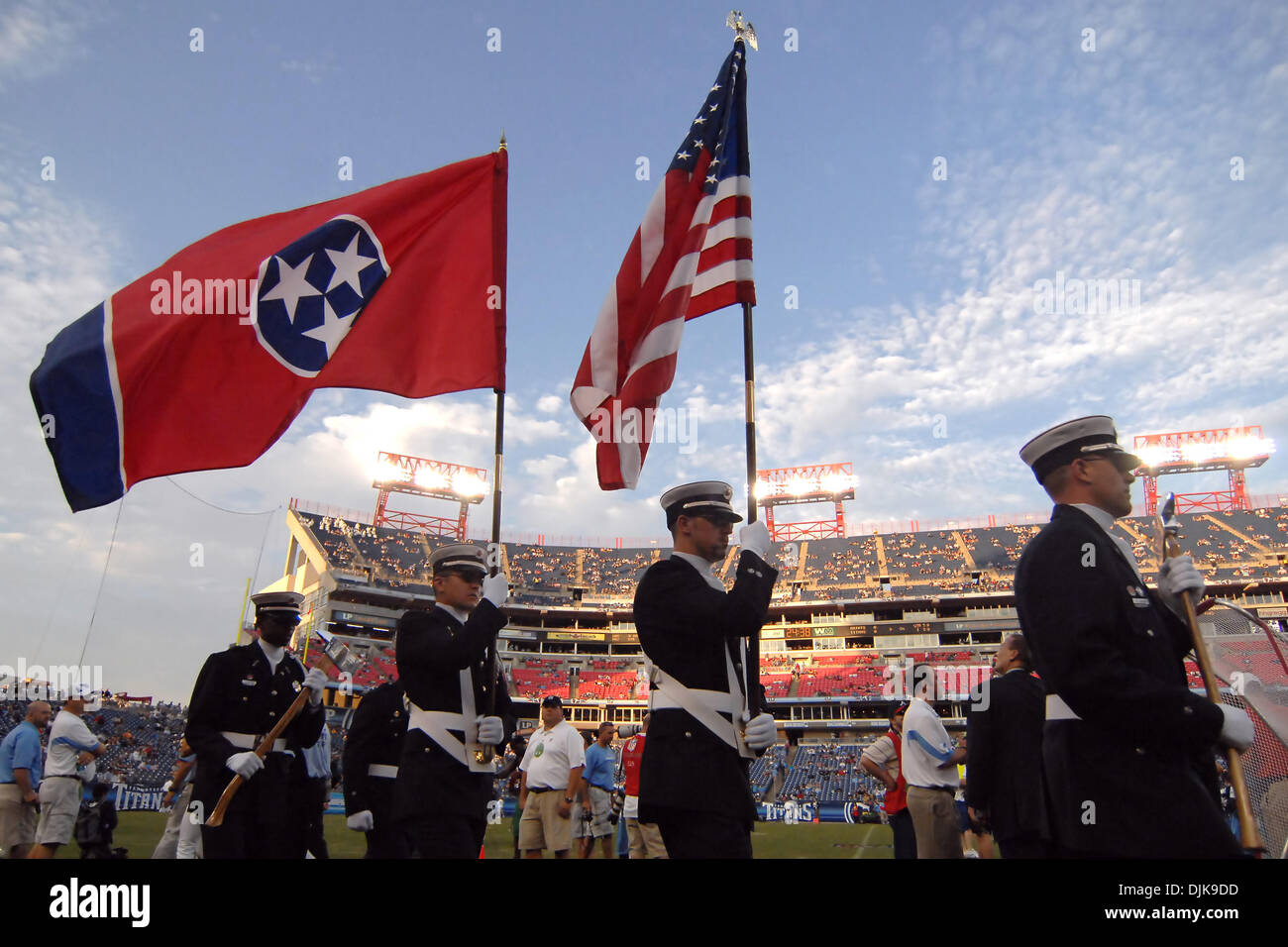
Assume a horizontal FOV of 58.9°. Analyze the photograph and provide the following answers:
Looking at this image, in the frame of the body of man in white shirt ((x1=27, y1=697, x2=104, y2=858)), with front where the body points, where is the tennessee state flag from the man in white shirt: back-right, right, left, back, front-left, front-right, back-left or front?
right

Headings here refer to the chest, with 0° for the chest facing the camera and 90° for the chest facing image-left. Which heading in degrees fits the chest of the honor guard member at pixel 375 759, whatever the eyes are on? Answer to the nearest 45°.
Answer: approximately 315°

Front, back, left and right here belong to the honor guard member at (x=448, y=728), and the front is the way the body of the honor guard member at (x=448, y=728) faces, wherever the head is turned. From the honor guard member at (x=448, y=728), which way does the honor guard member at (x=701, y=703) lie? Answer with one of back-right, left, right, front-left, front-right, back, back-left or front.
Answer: front

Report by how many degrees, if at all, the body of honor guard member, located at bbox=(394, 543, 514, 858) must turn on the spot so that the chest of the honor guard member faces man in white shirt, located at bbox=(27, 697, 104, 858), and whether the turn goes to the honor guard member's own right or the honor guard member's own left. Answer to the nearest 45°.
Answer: approximately 180°

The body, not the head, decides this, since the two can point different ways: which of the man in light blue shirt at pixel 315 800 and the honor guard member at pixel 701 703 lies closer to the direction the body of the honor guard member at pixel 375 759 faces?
the honor guard member

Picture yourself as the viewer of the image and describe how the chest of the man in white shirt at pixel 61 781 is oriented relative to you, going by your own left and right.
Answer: facing to the right of the viewer

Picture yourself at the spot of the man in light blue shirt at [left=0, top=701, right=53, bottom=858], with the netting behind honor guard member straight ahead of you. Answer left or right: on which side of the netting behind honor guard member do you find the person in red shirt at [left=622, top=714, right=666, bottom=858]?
left

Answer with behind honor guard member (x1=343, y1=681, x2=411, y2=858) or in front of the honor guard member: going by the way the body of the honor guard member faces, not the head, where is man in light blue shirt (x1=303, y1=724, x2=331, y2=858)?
behind

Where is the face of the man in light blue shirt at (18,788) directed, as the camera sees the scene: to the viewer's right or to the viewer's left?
to the viewer's right

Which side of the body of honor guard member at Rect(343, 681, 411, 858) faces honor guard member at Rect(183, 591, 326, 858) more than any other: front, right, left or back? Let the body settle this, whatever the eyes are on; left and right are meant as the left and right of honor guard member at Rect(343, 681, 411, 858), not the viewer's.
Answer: right

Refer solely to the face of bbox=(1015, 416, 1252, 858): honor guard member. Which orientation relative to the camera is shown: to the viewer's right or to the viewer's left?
to the viewer's right

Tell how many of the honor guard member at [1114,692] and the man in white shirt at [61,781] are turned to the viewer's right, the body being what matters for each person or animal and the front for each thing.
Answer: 2

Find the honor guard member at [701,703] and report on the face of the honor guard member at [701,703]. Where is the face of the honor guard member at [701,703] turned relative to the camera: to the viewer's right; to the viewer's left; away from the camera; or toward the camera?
to the viewer's right

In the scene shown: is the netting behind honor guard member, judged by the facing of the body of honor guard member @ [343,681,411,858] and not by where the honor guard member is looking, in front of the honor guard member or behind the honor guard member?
in front
